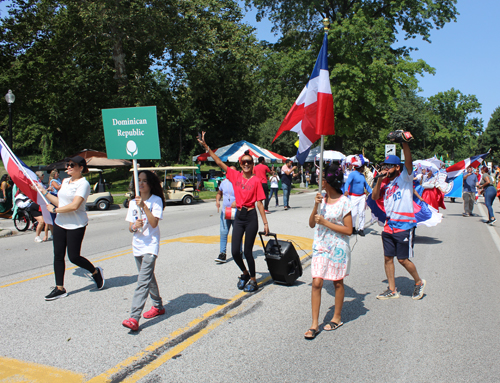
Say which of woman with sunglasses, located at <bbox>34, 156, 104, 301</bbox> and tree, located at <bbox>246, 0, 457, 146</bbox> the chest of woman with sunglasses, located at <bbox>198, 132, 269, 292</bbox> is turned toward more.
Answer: the woman with sunglasses

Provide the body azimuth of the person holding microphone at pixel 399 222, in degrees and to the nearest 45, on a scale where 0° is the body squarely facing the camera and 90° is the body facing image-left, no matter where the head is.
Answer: approximately 45°

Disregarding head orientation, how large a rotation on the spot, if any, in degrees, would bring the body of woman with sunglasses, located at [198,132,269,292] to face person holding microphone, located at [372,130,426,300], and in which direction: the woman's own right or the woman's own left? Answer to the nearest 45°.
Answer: approximately 90° to the woman's own left

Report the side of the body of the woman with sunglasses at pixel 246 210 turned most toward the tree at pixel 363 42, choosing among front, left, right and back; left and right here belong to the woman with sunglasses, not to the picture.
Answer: back

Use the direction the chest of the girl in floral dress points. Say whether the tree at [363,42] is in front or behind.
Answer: behind

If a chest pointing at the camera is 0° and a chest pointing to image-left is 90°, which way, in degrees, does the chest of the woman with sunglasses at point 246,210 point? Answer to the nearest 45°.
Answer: approximately 0°

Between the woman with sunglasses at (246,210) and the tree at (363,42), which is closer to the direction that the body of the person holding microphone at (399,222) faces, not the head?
the woman with sunglasses

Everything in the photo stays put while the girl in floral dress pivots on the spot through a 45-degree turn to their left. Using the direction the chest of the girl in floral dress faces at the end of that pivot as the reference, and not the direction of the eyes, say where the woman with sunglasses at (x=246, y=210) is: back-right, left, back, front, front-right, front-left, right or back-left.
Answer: back-right

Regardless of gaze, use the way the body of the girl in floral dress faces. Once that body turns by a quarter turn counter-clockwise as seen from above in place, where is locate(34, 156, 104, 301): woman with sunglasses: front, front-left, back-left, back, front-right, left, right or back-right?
back-right

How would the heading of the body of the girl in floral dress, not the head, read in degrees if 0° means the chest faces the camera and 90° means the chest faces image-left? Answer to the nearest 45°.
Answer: approximately 45°

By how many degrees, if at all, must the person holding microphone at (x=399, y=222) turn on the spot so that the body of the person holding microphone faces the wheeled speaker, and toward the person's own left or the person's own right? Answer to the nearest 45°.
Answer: approximately 45° to the person's own right
